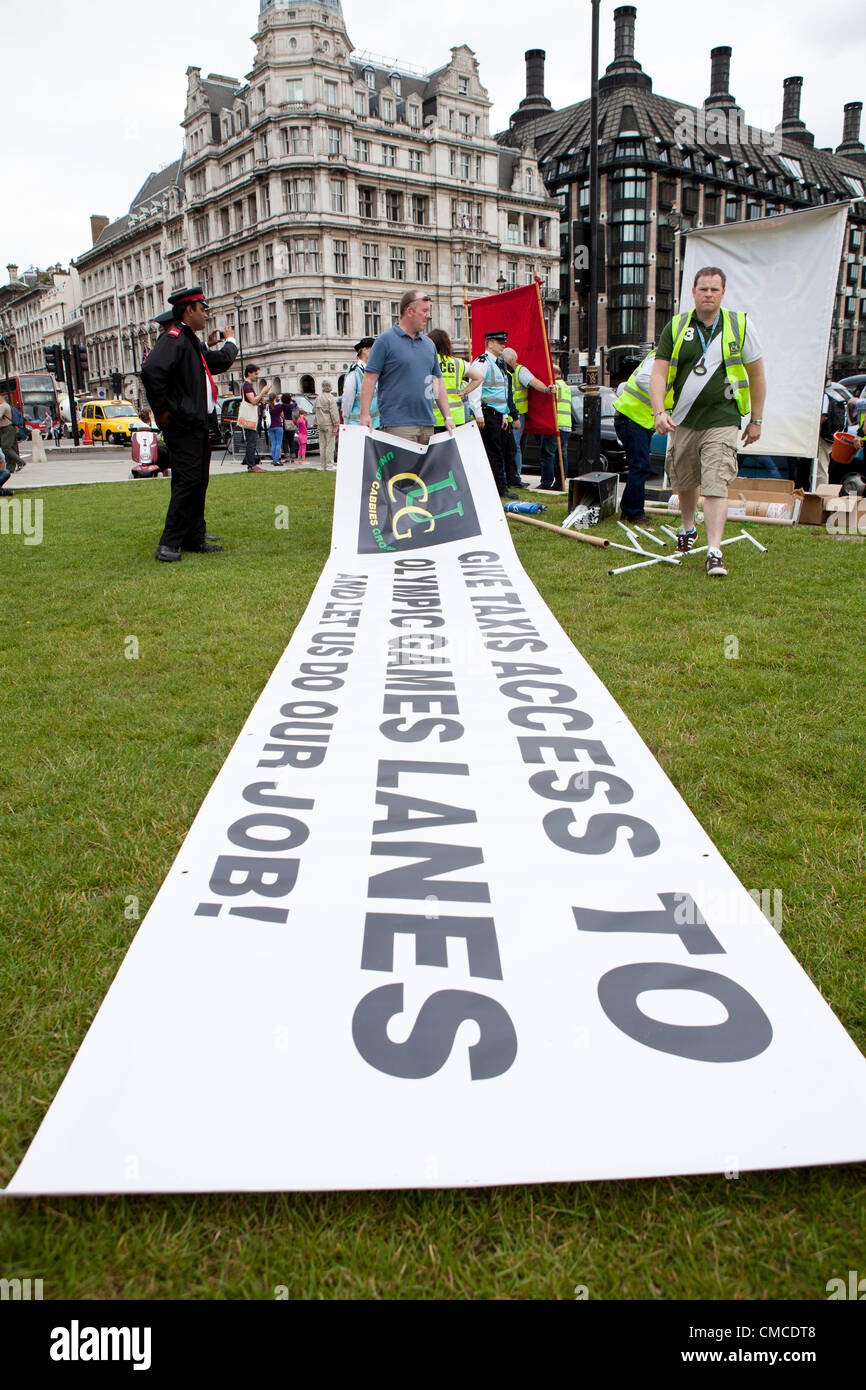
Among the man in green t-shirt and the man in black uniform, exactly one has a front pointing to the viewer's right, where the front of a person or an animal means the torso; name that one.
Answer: the man in black uniform

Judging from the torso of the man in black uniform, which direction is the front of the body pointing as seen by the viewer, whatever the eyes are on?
to the viewer's right

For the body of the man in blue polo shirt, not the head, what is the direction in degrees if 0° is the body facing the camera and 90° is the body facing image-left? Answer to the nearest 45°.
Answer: approximately 315°

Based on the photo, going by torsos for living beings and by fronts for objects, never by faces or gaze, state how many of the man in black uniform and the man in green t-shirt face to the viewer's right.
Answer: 1

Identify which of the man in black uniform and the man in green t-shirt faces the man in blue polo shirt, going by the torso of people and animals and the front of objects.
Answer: the man in black uniform

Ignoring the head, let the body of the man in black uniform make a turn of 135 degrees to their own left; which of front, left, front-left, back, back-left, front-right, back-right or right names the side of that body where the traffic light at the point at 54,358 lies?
front-right

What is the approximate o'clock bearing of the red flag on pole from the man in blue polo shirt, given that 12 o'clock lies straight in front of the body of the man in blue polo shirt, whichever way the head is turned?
The red flag on pole is roughly at 8 o'clock from the man in blue polo shirt.

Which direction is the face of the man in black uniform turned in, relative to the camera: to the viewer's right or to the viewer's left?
to the viewer's right
